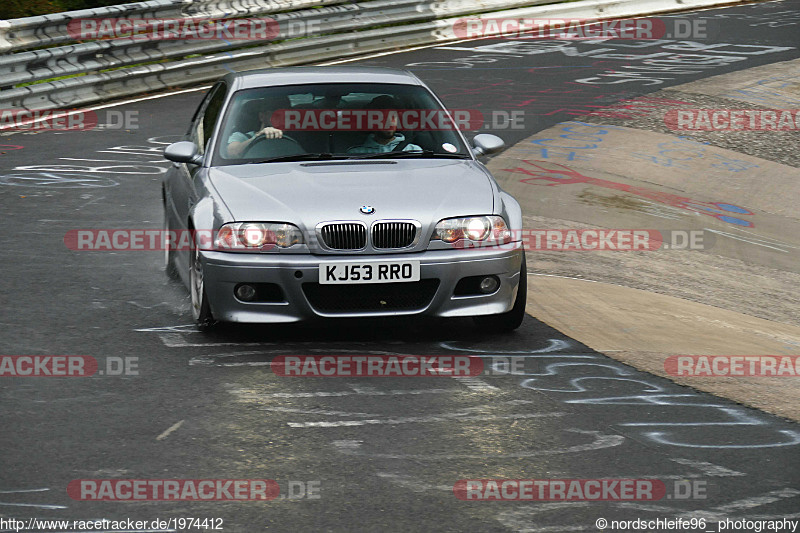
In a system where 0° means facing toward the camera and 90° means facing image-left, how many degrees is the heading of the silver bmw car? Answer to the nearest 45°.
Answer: approximately 0°

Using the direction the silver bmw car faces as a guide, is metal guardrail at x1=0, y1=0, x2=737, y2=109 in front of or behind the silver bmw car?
behind

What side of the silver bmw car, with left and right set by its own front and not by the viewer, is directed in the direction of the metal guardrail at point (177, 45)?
back
